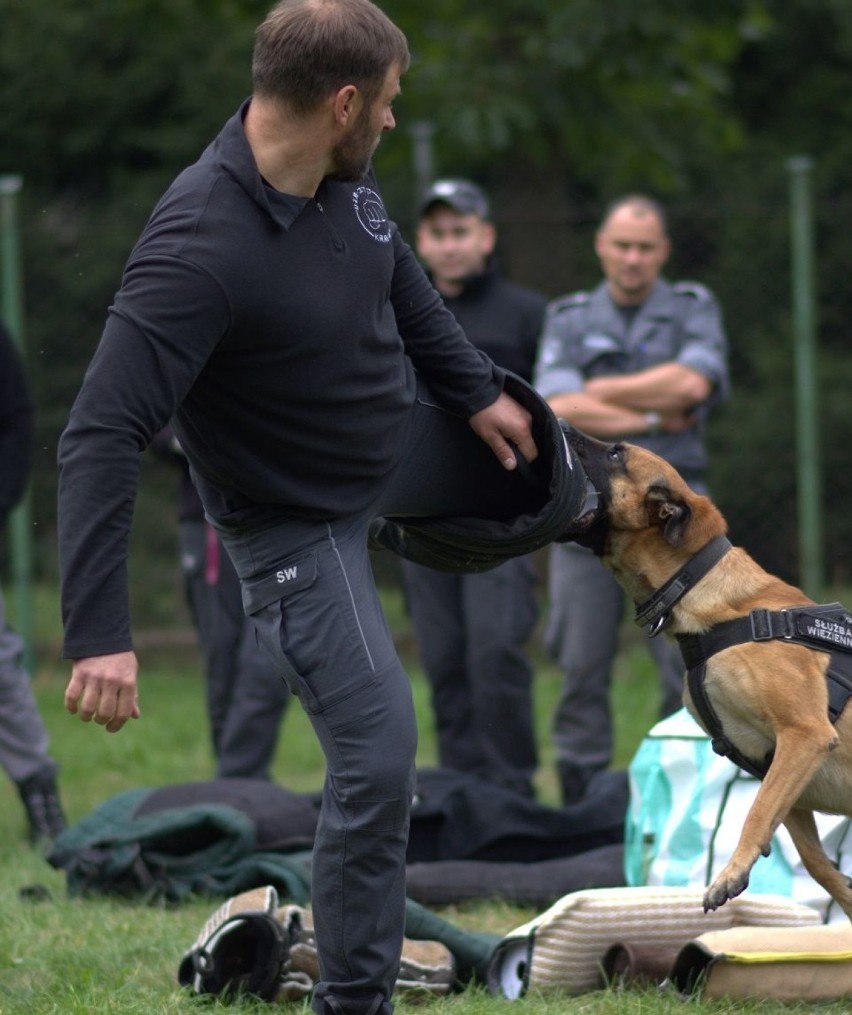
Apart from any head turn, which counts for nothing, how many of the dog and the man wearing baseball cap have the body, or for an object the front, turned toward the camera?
1

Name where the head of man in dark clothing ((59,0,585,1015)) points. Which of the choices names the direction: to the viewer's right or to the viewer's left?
to the viewer's right

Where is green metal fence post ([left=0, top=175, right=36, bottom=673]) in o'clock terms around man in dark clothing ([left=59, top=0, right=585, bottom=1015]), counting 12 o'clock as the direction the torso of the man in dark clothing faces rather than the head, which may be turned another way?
The green metal fence post is roughly at 7 o'clock from the man in dark clothing.

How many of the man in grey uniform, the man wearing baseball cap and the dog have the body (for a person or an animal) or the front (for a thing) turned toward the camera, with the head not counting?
2

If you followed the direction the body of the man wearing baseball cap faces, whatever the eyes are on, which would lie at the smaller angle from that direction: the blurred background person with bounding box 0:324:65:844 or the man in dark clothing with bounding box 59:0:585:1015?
the man in dark clothing

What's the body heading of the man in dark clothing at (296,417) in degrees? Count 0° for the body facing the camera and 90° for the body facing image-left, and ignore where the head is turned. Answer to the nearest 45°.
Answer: approximately 315°

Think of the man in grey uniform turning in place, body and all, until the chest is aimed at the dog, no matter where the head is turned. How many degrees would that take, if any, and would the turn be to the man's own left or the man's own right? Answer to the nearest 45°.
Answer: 0° — they already face it

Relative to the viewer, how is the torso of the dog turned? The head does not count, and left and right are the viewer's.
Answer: facing to the left of the viewer

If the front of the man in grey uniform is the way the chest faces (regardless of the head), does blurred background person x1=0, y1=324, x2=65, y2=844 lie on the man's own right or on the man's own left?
on the man's own right

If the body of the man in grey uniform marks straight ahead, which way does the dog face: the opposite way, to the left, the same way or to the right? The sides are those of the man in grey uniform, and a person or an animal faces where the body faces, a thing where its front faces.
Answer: to the right

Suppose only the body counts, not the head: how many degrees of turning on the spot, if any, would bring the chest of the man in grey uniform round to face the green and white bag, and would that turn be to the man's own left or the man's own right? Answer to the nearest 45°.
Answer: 0° — they already face it

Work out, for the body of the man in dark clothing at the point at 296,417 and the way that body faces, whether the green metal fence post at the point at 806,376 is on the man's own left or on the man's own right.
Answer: on the man's own left
